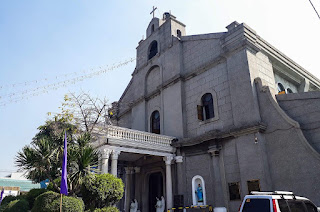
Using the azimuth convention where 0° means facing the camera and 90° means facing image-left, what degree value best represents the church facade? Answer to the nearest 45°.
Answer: approximately 45°

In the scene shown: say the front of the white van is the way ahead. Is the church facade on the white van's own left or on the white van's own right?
on the white van's own left

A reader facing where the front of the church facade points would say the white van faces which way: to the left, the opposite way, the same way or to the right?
the opposite way

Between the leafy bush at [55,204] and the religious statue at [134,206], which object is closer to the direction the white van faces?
the religious statue

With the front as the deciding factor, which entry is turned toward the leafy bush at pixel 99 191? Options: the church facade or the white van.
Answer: the church facade

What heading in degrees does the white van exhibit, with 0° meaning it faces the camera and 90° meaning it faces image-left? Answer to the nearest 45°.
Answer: approximately 225°

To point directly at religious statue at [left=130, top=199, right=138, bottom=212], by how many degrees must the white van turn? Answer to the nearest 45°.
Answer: approximately 90° to its left

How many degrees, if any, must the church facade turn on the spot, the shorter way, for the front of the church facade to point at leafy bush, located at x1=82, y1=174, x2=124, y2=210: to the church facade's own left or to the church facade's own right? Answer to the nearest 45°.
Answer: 0° — it already faces it

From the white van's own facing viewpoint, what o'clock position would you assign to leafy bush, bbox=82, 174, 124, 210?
The leafy bush is roughly at 8 o'clock from the white van.
